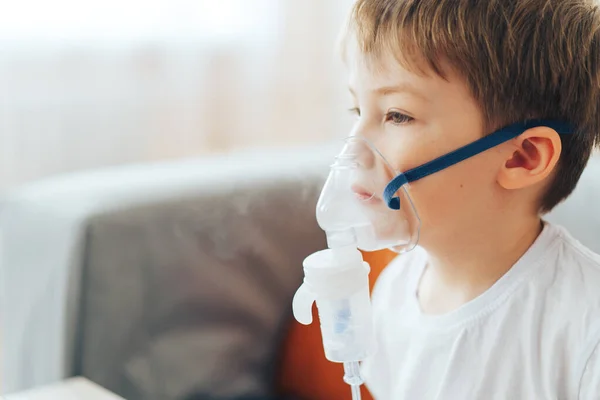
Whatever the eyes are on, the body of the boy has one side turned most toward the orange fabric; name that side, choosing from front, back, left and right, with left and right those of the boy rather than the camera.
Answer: right

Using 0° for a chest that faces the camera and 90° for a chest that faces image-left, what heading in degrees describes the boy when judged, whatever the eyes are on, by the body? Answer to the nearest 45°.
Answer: approximately 45°

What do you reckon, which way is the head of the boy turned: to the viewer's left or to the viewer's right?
to the viewer's left

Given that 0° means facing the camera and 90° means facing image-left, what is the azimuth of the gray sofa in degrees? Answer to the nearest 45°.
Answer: approximately 0°

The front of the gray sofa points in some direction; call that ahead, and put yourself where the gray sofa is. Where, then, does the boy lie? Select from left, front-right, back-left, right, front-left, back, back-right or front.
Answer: front-left

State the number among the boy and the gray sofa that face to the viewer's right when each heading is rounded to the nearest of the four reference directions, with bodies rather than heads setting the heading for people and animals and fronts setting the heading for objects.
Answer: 0
